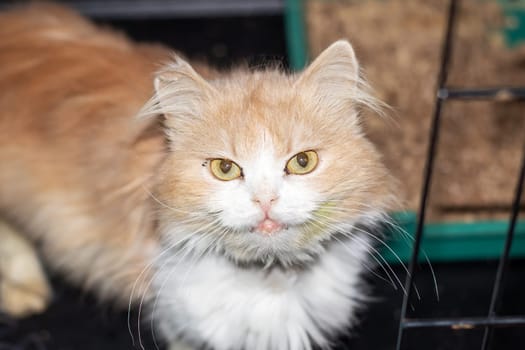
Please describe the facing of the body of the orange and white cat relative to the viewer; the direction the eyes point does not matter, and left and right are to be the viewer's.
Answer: facing the viewer and to the right of the viewer
